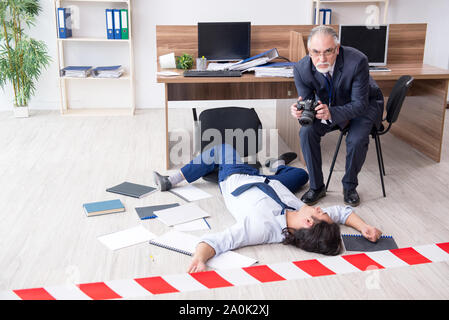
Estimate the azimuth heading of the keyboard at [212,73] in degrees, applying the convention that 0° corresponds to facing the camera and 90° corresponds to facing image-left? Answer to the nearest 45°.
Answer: approximately 0°

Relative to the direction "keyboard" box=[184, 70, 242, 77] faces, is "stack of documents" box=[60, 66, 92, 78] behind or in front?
behind

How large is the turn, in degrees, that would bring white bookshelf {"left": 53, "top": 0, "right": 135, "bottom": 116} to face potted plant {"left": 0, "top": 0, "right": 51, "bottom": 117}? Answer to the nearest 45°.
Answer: approximately 90° to its right

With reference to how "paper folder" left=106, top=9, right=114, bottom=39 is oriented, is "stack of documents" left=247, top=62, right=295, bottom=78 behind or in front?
in front

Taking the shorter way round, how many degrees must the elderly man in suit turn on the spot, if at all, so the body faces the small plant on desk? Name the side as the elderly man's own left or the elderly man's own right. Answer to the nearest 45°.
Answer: approximately 90° to the elderly man's own right

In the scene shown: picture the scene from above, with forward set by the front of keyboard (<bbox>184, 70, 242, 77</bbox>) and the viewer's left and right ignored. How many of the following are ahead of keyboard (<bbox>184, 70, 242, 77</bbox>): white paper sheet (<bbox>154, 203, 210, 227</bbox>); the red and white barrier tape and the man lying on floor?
3

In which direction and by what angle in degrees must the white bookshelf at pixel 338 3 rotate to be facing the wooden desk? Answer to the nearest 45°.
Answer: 0° — it already faces it

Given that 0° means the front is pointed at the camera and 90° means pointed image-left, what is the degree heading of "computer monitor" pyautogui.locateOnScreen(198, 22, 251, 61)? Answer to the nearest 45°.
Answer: approximately 0°

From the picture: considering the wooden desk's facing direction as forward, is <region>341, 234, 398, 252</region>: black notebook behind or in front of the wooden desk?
in front

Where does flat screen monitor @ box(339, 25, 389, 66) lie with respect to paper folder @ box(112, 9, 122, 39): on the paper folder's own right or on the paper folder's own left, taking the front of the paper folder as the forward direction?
on the paper folder's own left

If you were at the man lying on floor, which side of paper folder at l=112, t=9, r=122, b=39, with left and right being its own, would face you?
front

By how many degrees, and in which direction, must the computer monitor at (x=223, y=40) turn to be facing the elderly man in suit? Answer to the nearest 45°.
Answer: approximately 45° to its left
